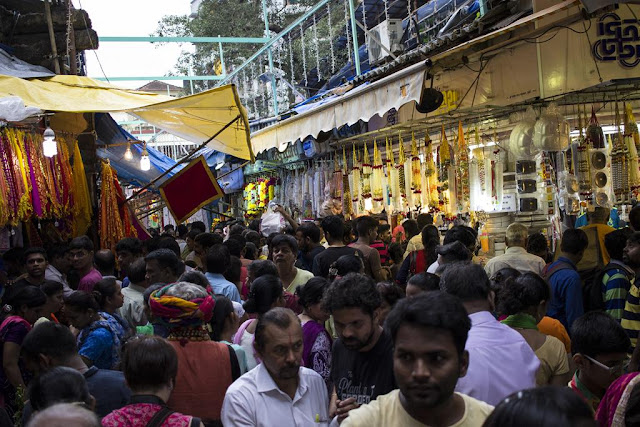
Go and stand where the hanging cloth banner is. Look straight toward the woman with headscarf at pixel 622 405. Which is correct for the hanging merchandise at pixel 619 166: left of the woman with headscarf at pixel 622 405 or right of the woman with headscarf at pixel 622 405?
left

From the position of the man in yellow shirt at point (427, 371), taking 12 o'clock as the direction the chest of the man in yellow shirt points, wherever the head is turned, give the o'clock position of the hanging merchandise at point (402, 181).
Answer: The hanging merchandise is roughly at 6 o'clock from the man in yellow shirt.

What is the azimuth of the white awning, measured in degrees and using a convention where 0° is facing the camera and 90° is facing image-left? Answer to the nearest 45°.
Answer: approximately 45°

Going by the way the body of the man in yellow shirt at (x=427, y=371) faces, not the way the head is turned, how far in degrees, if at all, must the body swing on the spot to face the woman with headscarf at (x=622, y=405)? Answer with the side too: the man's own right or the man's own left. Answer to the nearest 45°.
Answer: approximately 135° to the man's own left

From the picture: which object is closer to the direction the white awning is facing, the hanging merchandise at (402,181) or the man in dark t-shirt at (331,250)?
the man in dark t-shirt
